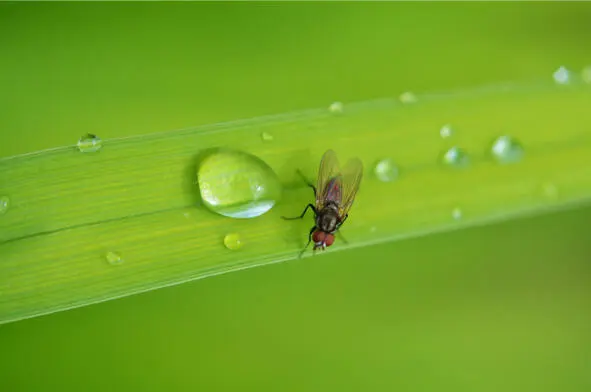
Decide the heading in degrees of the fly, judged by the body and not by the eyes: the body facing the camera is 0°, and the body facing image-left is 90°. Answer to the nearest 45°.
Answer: approximately 0°

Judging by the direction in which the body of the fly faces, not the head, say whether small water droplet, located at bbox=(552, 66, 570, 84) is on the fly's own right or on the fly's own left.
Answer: on the fly's own left

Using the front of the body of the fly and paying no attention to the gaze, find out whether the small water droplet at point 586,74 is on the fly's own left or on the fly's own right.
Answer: on the fly's own left

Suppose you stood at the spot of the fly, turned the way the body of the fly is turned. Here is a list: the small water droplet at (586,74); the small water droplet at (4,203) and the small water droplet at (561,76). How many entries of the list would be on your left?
2

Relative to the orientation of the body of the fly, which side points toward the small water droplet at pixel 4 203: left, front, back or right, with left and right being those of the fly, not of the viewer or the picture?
right
